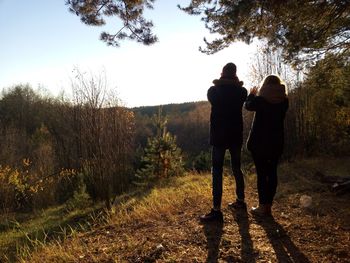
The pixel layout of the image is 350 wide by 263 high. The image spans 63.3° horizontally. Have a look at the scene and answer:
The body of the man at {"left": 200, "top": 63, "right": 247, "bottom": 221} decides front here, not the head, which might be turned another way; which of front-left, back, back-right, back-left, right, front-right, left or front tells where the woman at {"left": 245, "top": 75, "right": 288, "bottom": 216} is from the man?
back-right

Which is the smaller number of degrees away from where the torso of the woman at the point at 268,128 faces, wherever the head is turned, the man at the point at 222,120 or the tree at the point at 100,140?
the tree

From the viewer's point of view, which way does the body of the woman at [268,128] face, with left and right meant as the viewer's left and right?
facing away from the viewer and to the left of the viewer

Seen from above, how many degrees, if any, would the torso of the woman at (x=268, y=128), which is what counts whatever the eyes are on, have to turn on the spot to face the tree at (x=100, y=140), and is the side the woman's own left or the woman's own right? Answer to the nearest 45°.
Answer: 0° — they already face it

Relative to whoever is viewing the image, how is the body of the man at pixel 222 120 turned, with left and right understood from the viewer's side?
facing away from the viewer and to the left of the viewer
